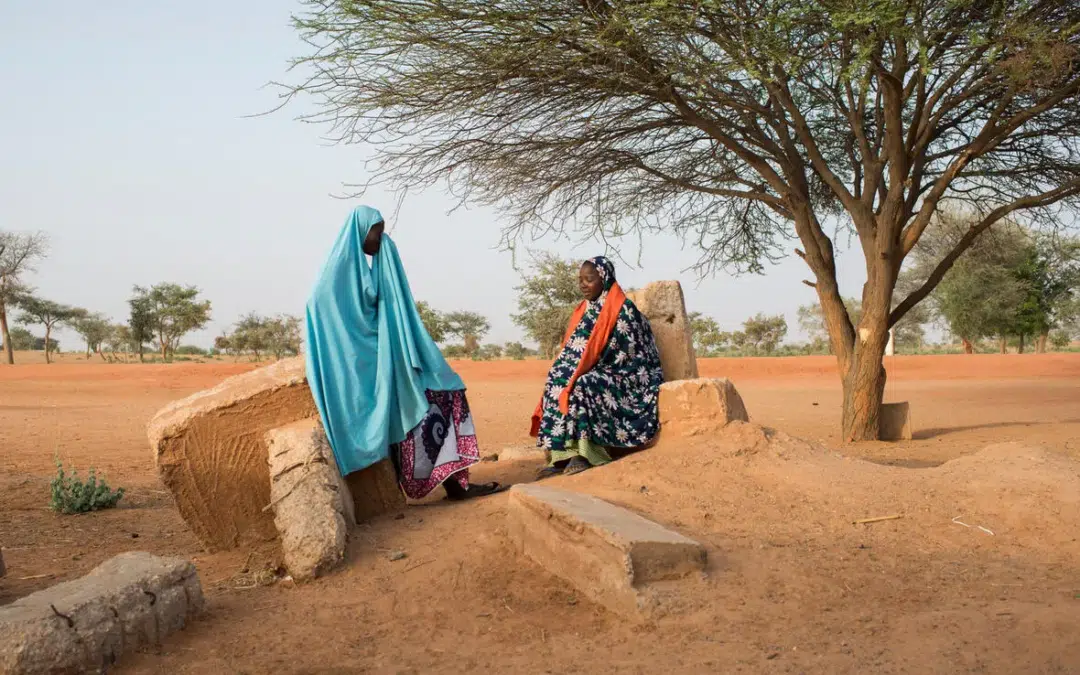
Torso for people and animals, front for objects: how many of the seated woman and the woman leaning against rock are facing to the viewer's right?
1

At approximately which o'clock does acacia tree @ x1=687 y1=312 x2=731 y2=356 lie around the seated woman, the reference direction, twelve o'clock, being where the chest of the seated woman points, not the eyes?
The acacia tree is roughly at 5 o'clock from the seated woman.

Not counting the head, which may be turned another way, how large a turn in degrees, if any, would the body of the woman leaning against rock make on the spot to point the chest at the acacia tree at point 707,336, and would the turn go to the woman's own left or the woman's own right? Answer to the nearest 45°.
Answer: approximately 45° to the woman's own left

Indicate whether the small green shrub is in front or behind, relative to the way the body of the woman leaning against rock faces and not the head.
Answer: behind

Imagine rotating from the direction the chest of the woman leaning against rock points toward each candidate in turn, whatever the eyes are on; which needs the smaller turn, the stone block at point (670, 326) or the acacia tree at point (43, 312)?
the stone block

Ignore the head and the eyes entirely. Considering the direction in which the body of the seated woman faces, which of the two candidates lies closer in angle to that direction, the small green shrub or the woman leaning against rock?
the woman leaning against rock

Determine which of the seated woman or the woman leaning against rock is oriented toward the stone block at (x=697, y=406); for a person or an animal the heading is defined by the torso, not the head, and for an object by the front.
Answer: the woman leaning against rock

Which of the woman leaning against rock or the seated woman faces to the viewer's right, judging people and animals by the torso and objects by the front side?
the woman leaning against rock

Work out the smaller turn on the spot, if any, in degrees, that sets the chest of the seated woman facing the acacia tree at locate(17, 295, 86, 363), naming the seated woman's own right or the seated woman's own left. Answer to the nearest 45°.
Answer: approximately 90° to the seated woman's own right

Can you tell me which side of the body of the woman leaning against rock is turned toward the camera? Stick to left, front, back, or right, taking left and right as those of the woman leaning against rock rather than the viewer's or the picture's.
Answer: right

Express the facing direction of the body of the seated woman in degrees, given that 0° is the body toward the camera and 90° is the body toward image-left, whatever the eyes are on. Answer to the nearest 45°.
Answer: approximately 45°

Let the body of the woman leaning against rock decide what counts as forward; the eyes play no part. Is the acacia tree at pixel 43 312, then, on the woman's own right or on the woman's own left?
on the woman's own left
